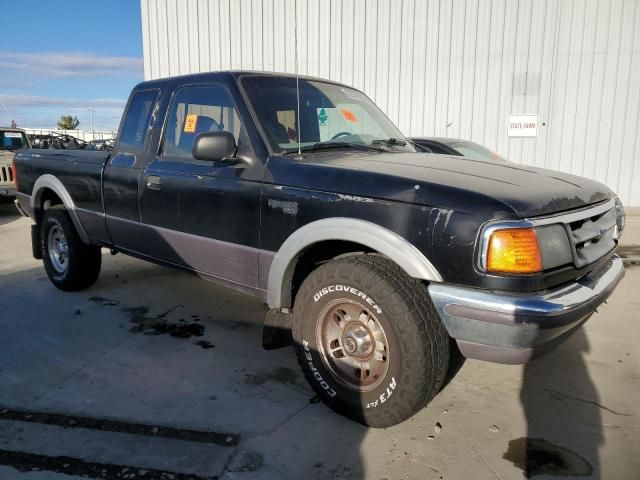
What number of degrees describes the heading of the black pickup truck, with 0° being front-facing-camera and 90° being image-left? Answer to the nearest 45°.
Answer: approximately 315°

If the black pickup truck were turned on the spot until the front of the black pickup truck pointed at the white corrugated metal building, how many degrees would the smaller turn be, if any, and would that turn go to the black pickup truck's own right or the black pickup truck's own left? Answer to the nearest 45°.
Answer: approximately 135° to the black pickup truck's own left

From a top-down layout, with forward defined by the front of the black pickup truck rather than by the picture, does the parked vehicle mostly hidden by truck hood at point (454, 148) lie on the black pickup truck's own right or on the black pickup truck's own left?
on the black pickup truck's own left

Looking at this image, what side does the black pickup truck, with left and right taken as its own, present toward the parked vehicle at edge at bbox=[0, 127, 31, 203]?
back
